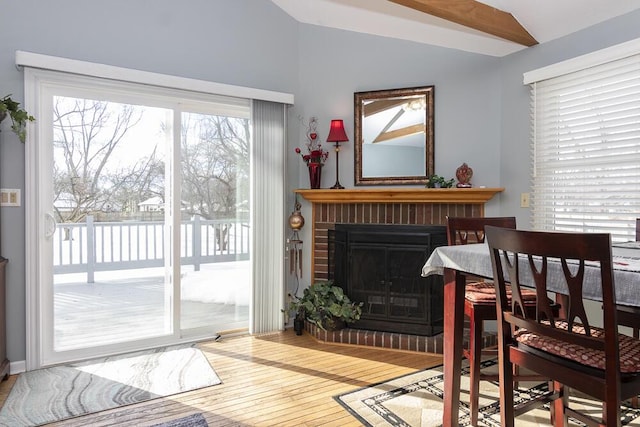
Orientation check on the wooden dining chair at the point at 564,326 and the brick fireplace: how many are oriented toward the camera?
1

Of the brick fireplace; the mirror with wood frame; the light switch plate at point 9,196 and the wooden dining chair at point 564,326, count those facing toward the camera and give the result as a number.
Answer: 3

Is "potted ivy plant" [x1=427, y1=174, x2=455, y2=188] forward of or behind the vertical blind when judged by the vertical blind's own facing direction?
forward

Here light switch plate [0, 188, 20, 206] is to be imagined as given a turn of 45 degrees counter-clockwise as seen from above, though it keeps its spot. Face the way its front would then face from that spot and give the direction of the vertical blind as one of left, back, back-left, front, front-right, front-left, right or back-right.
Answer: front-left

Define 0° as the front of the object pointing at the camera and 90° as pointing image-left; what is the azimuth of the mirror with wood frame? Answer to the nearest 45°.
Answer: approximately 0°

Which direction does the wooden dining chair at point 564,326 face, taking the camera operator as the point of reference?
facing away from the viewer and to the right of the viewer

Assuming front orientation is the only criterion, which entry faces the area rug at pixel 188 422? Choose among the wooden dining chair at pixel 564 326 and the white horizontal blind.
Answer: the white horizontal blind

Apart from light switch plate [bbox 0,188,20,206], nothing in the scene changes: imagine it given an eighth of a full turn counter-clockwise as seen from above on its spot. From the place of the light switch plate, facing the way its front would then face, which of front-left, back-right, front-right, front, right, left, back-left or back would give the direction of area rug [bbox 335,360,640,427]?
front

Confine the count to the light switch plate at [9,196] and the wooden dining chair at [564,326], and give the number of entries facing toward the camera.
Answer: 1

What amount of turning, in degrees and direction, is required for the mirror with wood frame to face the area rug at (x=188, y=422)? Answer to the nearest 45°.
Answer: approximately 45° to its right

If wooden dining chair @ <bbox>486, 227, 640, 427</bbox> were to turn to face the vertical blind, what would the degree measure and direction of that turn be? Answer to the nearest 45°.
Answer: approximately 90° to its left
